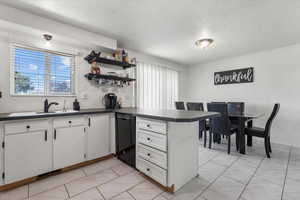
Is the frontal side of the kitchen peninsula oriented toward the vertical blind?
no

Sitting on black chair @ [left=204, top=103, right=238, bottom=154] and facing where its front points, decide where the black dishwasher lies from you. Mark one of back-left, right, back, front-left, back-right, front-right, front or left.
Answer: back

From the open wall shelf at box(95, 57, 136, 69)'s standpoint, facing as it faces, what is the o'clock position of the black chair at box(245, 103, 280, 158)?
The black chair is roughly at 11 o'clock from the open wall shelf.

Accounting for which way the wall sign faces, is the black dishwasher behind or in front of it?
in front

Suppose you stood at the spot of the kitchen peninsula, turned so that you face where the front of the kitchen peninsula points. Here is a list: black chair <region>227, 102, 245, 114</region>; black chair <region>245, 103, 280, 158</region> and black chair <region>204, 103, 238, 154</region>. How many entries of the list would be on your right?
0

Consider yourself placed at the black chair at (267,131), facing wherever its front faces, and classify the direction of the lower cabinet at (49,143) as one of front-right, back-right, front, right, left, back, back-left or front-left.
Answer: front-left

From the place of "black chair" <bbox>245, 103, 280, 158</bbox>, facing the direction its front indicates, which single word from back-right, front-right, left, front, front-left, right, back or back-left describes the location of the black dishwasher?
front-left

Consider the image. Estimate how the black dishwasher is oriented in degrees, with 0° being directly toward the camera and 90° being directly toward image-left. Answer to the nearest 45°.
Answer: approximately 45°

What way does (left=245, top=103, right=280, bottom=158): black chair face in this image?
to the viewer's left

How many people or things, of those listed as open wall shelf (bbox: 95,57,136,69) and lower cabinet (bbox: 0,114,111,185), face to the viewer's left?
0

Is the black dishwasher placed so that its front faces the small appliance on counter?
no

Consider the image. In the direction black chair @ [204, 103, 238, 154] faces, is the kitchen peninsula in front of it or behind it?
behind

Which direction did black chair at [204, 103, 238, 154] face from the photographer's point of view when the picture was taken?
facing away from the viewer and to the right of the viewer

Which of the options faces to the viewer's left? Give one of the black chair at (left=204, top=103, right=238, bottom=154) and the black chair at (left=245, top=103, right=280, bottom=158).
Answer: the black chair at (left=245, top=103, right=280, bottom=158)

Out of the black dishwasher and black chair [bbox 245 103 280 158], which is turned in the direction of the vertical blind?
the black chair

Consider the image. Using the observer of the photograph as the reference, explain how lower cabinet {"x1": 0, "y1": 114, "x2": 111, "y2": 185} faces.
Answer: facing the viewer and to the right of the viewer
